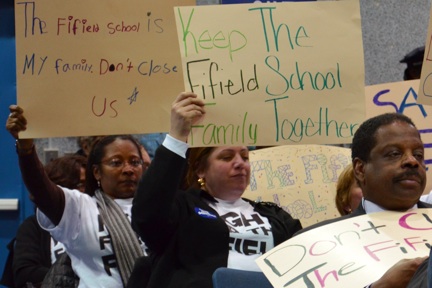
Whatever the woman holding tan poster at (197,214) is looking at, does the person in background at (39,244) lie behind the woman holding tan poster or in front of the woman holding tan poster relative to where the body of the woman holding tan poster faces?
behind

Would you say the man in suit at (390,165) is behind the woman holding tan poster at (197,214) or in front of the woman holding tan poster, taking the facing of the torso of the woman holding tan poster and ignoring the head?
in front

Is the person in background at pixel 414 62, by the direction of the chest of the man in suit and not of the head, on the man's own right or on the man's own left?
on the man's own left

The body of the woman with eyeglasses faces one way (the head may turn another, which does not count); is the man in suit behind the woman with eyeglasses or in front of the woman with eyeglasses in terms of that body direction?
in front

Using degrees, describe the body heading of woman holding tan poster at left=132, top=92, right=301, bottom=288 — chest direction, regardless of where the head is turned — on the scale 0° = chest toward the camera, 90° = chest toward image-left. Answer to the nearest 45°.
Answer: approximately 315°

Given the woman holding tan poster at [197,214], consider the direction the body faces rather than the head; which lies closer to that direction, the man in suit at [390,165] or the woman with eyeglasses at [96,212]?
the man in suit

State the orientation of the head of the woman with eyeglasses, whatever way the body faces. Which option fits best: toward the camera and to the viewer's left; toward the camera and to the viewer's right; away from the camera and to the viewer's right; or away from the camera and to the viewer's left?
toward the camera and to the viewer's right

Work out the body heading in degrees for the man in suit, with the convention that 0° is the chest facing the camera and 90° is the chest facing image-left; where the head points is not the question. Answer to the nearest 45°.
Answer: approximately 315°
